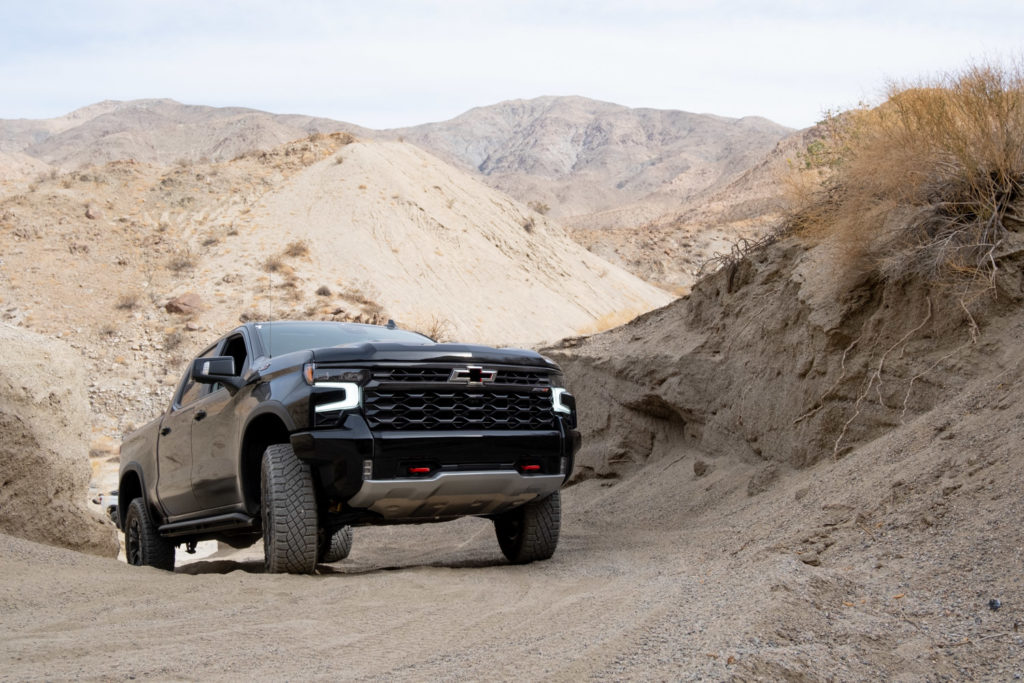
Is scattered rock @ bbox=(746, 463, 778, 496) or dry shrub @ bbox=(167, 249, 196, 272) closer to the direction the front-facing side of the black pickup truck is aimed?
the scattered rock

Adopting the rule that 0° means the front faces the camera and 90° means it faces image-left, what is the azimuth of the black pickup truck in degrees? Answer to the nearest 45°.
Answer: approximately 315°

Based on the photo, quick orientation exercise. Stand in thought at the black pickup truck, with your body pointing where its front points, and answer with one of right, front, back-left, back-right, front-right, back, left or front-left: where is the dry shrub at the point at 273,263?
back-left

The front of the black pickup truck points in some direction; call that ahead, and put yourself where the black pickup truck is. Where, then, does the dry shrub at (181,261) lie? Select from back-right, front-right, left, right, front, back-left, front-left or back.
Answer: back-left

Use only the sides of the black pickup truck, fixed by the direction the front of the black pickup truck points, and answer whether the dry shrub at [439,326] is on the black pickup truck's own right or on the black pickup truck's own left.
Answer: on the black pickup truck's own left

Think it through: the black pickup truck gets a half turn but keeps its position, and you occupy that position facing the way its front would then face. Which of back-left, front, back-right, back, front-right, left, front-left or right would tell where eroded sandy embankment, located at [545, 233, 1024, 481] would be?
right

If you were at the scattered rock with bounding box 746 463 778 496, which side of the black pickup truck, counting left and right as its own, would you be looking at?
left

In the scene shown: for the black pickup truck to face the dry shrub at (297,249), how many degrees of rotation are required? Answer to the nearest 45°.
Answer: approximately 135° to its left

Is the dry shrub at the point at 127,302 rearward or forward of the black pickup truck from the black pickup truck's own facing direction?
rearward

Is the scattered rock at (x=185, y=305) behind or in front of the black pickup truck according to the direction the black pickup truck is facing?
behind
